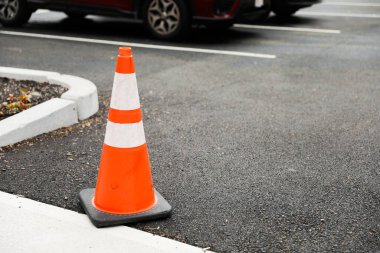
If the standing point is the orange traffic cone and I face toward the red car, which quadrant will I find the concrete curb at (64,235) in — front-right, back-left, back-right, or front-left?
back-left

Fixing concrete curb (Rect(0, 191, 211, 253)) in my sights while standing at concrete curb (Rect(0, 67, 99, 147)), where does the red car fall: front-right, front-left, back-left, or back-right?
back-left

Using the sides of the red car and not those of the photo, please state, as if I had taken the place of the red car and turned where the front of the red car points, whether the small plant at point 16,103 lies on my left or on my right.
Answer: on my right

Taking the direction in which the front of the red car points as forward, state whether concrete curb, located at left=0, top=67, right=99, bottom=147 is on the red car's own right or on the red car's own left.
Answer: on the red car's own right

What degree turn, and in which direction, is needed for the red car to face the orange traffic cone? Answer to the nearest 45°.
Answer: approximately 45° to its right

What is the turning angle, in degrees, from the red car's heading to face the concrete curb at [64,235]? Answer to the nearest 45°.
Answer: approximately 45° to its right

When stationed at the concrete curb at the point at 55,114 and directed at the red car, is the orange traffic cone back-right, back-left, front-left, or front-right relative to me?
back-right
